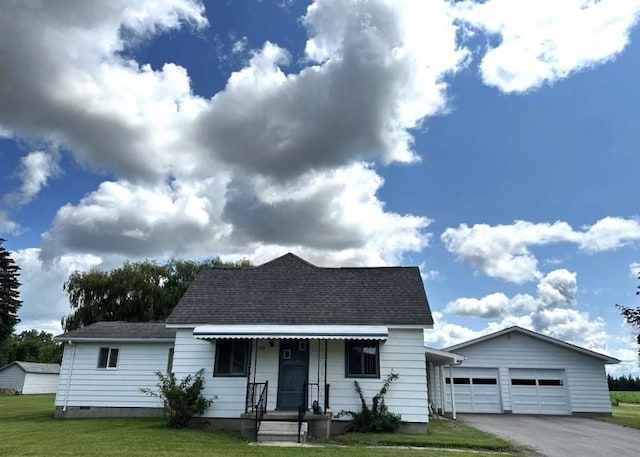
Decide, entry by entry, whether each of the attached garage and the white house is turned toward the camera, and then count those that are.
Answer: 2

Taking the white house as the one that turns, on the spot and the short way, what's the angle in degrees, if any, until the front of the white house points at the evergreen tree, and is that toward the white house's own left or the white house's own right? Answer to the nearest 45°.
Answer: approximately 135° to the white house's own right

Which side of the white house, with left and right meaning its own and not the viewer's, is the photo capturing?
front

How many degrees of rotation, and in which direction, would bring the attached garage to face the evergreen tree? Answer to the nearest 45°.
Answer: approximately 90° to its right

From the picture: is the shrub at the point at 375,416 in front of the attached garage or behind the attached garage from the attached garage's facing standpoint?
in front

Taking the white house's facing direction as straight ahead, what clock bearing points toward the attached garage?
The attached garage is roughly at 8 o'clock from the white house.

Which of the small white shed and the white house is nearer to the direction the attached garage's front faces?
the white house

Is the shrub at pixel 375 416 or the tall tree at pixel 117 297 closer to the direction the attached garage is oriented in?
the shrub

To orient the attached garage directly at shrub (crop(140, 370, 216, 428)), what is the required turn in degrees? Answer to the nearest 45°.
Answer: approximately 45° to its right

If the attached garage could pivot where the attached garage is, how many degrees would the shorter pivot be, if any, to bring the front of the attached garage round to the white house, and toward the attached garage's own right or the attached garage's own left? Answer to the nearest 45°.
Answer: approximately 45° to the attached garage's own right

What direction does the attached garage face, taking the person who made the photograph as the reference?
facing the viewer

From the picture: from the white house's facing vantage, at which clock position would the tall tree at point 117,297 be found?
The tall tree is roughly at 5 o'clock from the white house.

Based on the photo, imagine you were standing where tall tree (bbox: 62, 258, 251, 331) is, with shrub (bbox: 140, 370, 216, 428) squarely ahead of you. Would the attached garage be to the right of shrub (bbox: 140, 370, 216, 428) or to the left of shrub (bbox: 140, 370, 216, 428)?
left
